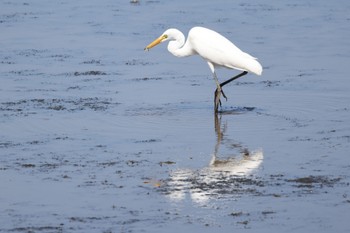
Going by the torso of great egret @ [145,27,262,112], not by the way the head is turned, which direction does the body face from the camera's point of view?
to the viewer's left
